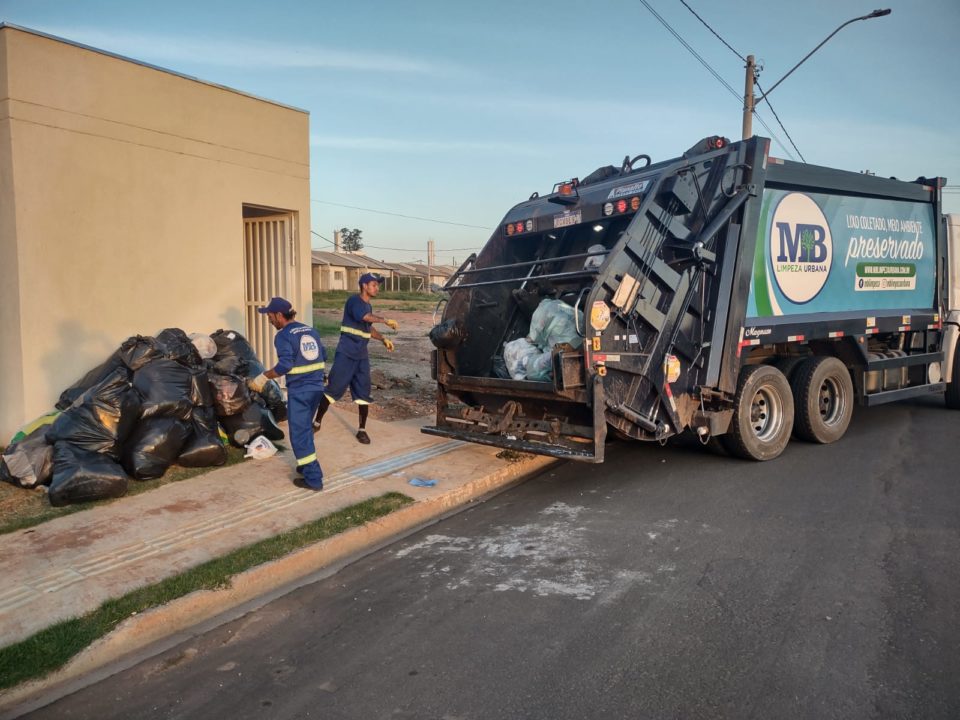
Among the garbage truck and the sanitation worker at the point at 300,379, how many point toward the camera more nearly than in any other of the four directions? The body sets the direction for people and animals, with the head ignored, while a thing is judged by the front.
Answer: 0

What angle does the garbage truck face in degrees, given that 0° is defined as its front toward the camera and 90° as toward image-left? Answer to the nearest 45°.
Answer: approximately 225°

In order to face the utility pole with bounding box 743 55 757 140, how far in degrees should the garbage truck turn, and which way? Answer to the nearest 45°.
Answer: approximately 45° to its left

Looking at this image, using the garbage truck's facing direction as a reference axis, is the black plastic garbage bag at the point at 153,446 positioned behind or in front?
behind

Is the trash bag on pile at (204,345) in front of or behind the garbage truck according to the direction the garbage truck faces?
behind

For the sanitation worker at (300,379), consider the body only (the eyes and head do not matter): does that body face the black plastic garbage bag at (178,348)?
yes

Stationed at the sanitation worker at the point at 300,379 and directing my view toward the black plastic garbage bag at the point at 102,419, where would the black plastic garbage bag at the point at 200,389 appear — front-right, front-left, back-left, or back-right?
front-right

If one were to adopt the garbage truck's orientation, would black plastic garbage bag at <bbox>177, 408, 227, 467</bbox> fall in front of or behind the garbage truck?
behind

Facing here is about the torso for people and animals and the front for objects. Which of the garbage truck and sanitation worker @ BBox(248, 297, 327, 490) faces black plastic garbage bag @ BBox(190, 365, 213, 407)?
the sanitation worker

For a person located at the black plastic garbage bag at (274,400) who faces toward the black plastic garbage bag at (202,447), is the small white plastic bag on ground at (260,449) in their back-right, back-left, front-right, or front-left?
front-left

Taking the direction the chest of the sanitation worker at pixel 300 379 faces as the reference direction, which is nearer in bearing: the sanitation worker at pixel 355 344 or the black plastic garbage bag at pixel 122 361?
the black plastic garbage bag

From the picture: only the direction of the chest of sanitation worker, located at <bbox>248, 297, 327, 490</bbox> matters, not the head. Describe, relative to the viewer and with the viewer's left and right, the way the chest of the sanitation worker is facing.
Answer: facing away from the viewer and to the left of the viewer

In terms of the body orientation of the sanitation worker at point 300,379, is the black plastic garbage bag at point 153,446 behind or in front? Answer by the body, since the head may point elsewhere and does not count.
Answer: in front

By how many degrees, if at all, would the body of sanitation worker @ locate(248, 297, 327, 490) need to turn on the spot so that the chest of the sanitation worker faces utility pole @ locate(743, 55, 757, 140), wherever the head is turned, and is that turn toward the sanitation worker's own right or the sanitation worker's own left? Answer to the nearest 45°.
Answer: approximately 90° to the sanitation worker's own right

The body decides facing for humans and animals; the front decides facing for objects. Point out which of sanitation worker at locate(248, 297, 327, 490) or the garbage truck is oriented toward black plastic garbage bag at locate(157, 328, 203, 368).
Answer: the sanitation worker
